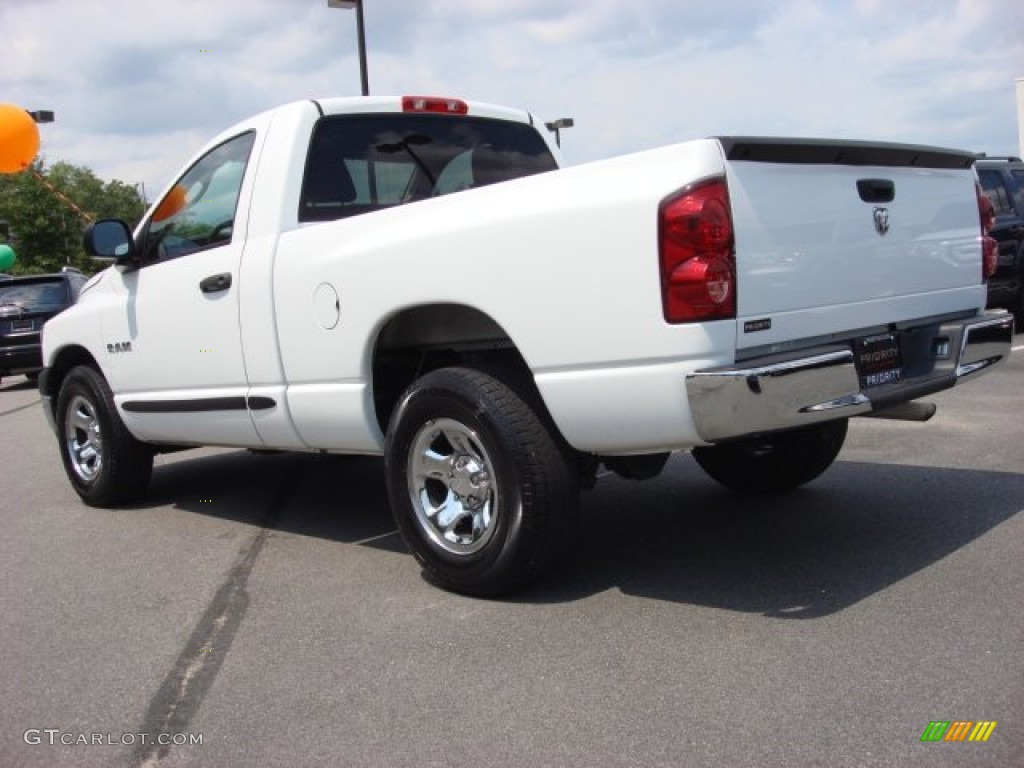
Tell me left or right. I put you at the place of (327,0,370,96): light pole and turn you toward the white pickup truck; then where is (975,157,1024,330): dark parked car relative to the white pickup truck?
left

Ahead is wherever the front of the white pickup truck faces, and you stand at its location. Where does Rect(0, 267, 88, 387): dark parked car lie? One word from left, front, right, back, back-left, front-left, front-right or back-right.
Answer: front

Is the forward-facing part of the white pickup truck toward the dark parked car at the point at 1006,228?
no

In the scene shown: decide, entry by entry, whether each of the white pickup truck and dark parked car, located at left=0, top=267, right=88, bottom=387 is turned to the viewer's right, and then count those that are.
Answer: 0

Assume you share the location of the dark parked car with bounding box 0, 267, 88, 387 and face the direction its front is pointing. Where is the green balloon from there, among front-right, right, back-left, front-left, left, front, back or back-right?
front

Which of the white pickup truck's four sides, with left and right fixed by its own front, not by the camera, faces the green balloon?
front

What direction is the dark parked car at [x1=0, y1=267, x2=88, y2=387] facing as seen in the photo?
away from the camera

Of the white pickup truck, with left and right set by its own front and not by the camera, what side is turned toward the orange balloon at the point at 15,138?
front

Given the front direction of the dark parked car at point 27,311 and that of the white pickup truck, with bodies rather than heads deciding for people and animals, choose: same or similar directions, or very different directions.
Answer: same or similar directions

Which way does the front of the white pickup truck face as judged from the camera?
facing away from the viewer and to the left of the viewer

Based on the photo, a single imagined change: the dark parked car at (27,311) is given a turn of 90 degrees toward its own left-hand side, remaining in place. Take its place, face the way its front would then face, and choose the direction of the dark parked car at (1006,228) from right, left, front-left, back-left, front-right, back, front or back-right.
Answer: back-left

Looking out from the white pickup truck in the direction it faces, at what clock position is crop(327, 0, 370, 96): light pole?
The light pole is roughly at 1 o'clock from the white pickup truck.
